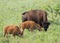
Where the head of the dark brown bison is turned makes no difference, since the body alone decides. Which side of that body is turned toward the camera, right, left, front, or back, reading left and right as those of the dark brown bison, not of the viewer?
right

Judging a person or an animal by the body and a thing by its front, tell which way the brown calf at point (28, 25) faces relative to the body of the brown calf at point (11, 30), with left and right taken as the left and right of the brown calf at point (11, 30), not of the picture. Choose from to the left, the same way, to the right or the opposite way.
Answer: the same way
